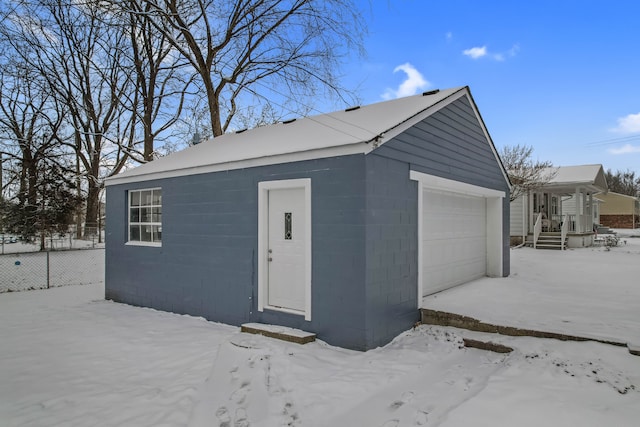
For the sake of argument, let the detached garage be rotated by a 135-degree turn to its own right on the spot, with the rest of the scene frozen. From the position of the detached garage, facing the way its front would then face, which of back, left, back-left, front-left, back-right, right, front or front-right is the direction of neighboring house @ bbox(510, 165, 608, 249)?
back-right

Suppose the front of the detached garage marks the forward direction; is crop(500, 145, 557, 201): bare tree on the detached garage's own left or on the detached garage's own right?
on the detached garage's own left

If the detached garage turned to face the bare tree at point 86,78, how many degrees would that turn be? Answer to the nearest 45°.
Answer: approximately 180°

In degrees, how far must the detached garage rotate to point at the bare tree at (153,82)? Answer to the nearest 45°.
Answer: approximately 180°

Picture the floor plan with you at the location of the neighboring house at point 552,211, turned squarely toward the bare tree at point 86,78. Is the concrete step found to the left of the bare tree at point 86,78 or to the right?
left

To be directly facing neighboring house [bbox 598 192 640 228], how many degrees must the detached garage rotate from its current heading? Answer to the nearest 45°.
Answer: approximately 90° to its left

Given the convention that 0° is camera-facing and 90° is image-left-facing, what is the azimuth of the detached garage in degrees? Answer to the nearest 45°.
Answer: approximately 315°

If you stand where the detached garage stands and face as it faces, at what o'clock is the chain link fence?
The chain link fence is roughly at 6 o'clock from the detached garage.
